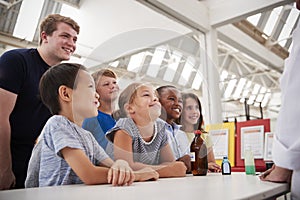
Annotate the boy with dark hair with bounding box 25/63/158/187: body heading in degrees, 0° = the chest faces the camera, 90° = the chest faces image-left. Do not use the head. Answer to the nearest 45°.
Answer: approximately 270°

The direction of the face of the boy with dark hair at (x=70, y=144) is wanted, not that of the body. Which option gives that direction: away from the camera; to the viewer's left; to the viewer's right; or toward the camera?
to the viewer's right

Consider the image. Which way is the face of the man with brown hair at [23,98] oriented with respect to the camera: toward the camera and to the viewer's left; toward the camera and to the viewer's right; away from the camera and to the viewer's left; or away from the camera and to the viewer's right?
toward the camera and to the viewer's right

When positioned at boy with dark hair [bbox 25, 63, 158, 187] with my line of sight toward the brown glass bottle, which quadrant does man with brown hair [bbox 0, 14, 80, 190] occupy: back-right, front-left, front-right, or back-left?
back-left

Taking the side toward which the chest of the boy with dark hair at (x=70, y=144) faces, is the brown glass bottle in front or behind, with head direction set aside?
in front

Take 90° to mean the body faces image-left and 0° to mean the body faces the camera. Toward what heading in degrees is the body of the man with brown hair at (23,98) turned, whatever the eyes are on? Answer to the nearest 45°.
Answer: approximately 315°

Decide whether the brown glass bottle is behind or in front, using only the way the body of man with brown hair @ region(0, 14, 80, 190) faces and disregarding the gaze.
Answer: in front

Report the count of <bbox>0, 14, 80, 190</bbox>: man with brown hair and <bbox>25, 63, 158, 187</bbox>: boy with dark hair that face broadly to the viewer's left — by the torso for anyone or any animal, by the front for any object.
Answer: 0

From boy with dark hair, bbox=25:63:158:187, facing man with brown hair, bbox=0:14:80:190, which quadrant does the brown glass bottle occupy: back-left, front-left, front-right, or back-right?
back-right
